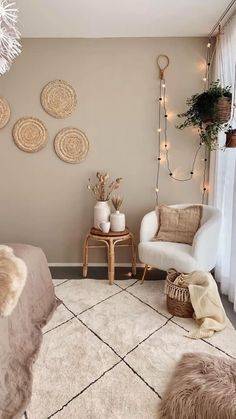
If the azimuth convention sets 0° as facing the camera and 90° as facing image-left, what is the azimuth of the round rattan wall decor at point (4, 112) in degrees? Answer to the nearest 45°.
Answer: approximately 0°

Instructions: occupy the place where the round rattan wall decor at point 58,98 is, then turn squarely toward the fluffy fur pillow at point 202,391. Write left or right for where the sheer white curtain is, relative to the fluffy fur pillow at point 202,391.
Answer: left

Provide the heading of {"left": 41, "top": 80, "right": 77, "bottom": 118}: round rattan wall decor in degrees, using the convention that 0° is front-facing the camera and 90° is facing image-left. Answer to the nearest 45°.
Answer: approximately 0°
